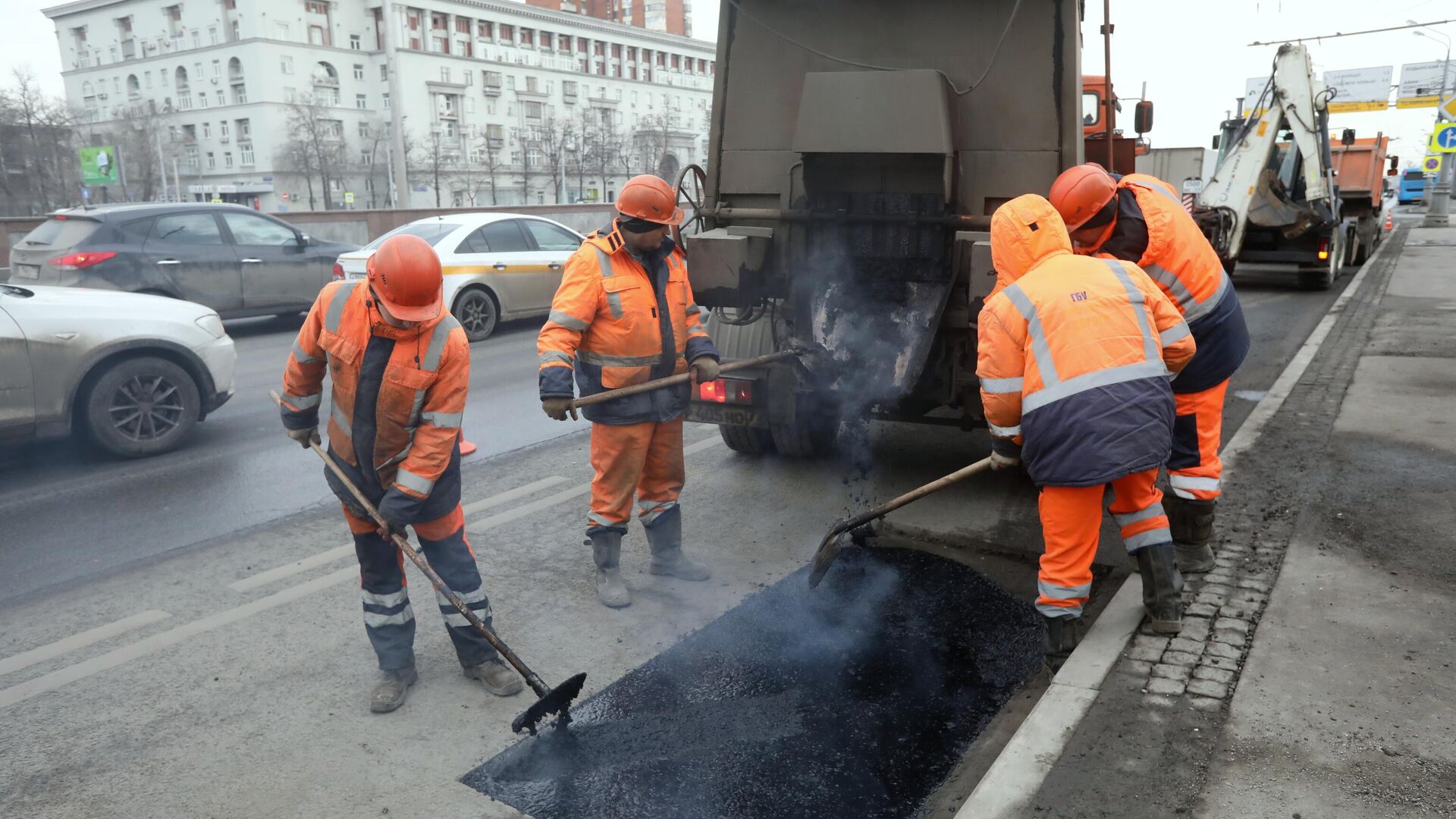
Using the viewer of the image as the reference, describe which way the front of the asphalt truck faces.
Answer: facing away from the viewer

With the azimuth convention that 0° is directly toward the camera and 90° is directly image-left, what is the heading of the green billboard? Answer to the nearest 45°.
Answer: approximately 0°

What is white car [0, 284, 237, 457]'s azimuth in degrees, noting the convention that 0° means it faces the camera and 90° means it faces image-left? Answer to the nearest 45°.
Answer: approximately 270°

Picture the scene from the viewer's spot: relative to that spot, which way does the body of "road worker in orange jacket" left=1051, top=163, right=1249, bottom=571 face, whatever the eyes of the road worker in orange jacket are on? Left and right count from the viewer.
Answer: facing to the left of the viewer

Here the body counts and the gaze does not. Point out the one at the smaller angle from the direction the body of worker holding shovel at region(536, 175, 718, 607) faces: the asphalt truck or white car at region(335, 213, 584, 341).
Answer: the asphalt truck

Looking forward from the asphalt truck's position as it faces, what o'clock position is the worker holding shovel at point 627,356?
The worker holding shovel is roughly at 7 o'clock from the asphalt truck.

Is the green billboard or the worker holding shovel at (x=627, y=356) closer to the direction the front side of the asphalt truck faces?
the green billboard

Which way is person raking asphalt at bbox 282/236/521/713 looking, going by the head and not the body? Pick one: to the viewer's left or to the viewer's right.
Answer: to the viewer's right

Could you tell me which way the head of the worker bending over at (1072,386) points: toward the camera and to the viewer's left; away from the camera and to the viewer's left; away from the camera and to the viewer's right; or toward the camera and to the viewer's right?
away from the camera and to the viewer's left

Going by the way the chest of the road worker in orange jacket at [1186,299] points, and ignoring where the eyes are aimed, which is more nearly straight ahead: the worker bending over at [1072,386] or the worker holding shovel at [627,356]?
the worker holding shovel

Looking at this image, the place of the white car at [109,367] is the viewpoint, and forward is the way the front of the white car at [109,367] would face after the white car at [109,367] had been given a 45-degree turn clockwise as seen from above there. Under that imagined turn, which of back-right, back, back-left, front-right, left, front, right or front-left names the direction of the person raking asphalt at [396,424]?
front-right

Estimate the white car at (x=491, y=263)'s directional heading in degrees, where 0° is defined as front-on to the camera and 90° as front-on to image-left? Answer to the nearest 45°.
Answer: approximately 225°
